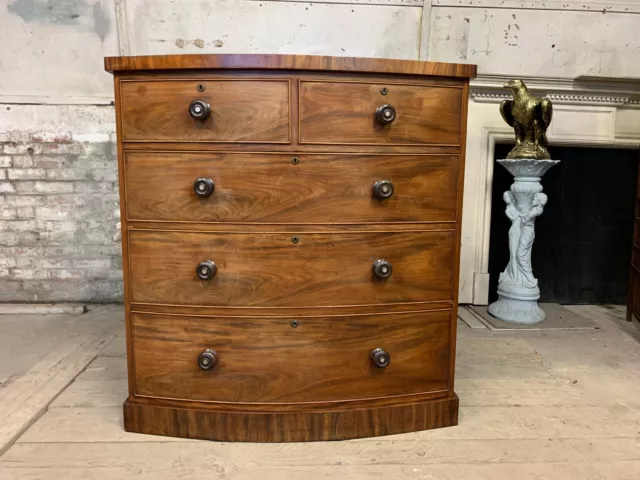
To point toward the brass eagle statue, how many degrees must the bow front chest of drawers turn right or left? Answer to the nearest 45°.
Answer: approximately 135° to its left

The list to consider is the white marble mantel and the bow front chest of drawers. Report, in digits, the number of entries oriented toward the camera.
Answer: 2

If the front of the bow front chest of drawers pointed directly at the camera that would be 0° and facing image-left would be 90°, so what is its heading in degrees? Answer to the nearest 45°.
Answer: approximately 0°

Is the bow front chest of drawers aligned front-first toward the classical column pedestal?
no

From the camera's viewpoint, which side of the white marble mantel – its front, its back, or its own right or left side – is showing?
front

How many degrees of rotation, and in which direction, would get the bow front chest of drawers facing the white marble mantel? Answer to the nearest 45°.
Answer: approximately 135° to its left

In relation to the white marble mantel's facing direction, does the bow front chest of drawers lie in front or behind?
in front
